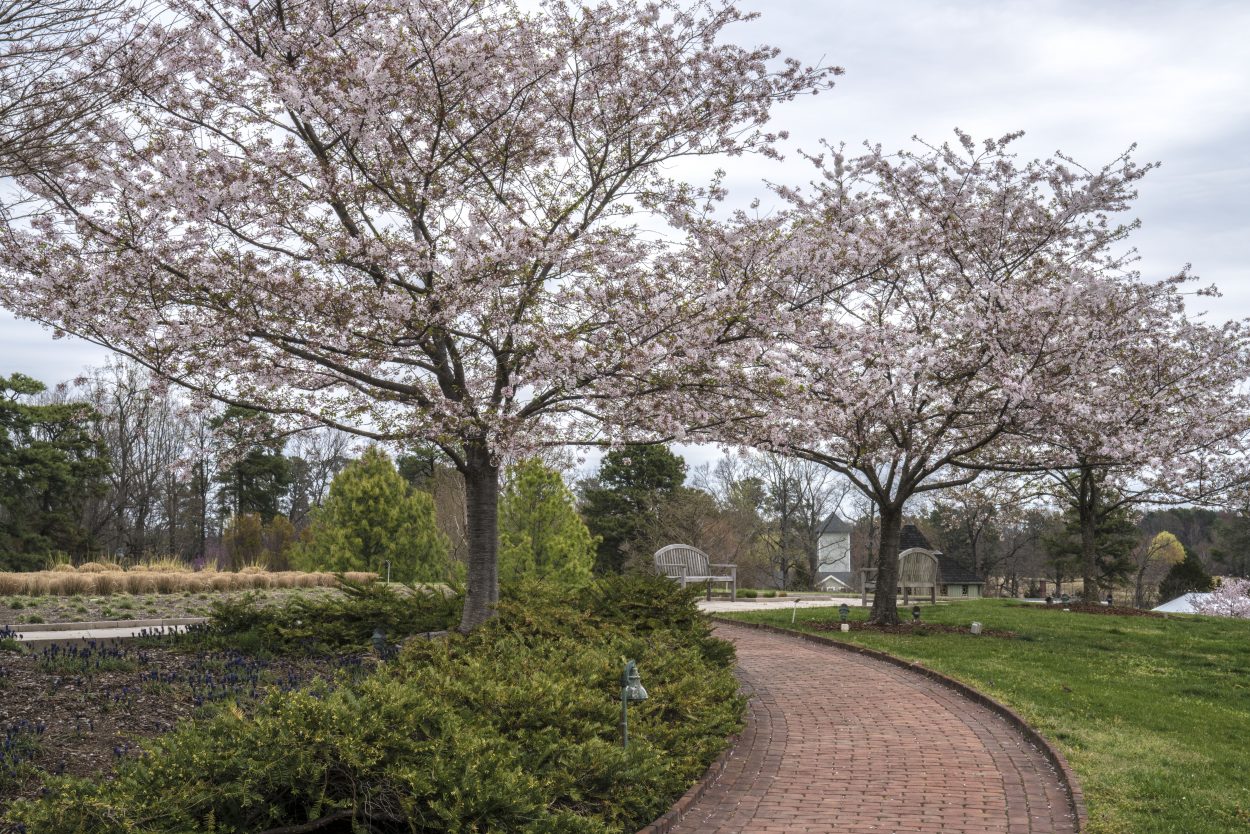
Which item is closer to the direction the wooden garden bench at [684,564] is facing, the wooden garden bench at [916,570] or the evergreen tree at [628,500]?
the wooden garden bench at [916,570]

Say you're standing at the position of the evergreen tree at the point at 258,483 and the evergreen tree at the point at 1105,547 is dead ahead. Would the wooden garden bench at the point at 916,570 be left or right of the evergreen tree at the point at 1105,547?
right

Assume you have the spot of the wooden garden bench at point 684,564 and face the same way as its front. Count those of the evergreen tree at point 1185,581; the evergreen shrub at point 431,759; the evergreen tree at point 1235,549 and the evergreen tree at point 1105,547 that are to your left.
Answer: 3

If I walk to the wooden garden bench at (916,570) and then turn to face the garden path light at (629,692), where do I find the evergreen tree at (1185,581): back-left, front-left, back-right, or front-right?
back-left

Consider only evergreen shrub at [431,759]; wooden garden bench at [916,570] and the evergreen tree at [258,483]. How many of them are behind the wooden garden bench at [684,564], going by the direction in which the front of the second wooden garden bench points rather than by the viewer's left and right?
1

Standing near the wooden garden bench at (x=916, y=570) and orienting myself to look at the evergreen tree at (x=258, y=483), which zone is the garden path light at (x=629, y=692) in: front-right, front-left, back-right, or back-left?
back-left

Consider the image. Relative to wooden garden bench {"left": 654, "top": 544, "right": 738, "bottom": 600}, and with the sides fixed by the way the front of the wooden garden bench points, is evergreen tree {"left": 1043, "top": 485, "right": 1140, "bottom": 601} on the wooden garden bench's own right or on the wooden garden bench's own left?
on the wooden garden bench's own left

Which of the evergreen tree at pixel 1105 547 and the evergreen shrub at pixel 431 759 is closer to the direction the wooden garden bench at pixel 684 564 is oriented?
the evergreen shrub

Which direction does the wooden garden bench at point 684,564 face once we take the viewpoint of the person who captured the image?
facing the viewer and to the right of the viewer

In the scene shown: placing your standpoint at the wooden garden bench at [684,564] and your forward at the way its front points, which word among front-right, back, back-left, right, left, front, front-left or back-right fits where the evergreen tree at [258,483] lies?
back
